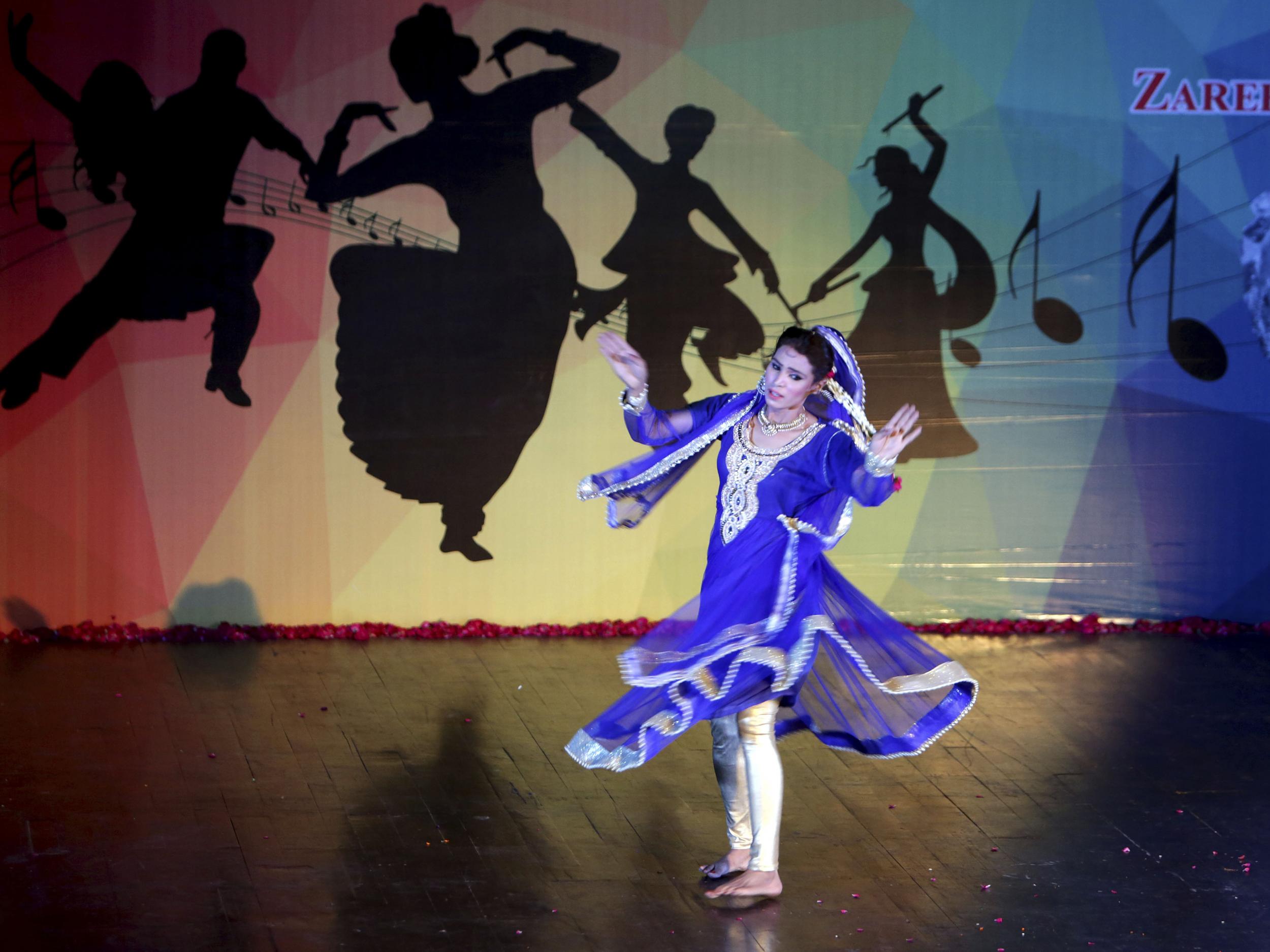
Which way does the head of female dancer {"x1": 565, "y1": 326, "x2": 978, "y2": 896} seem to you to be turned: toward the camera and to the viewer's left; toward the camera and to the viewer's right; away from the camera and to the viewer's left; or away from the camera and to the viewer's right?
toward the camera and to the viewer's left

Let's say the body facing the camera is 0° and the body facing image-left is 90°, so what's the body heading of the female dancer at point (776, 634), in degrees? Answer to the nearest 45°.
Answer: approximately 45°
